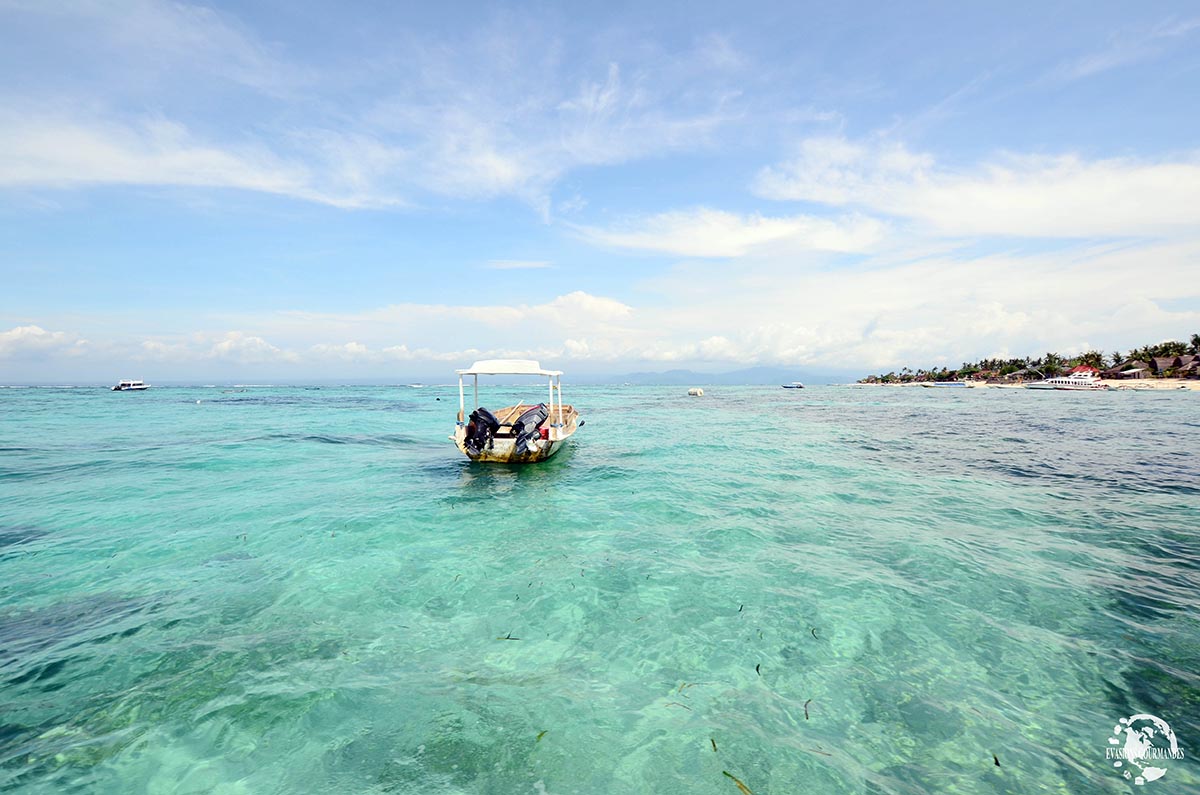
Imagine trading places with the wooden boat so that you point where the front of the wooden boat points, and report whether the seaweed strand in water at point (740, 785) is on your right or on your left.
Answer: on your right

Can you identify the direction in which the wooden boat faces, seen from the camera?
facing away from the viewer and to the right of the viewer
